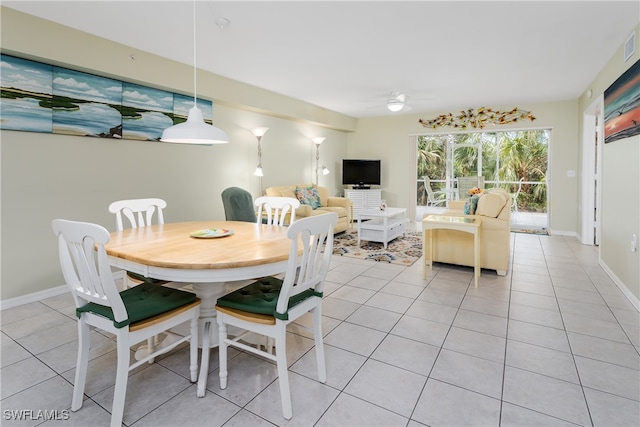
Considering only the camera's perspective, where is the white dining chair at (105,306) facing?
facing away from the viewer and to the right of the viewer

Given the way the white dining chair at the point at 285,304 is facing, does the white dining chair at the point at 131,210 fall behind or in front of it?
in front

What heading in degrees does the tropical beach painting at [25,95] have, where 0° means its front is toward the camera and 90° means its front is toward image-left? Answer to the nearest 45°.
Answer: approximately 315°

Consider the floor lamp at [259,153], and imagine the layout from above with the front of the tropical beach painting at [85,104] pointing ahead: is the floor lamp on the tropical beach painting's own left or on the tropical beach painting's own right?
on the tropical beach painting's own left

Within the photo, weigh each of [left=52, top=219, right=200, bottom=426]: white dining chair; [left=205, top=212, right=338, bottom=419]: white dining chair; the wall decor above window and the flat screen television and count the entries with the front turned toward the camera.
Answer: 2

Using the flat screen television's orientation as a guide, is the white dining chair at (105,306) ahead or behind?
ahead

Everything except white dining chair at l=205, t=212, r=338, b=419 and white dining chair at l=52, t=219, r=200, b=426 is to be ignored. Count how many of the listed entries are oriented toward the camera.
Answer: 0

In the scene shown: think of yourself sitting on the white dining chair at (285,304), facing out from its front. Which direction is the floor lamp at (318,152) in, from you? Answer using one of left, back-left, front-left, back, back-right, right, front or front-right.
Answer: front-right

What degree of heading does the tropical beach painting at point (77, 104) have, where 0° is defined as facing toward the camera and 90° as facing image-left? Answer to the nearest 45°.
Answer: approximately 315°

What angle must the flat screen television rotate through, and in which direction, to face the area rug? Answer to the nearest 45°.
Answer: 0° — it already faces it

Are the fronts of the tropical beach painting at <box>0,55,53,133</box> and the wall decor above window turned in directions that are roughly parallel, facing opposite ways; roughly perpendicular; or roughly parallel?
roughly perpendicular

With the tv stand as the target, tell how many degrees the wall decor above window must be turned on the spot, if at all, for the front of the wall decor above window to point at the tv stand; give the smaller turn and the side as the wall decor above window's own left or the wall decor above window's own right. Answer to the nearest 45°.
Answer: approximately 90° to the wall decor above window's own right

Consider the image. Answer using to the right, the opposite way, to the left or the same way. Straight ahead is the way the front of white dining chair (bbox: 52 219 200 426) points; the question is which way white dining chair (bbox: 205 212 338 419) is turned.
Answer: to the left

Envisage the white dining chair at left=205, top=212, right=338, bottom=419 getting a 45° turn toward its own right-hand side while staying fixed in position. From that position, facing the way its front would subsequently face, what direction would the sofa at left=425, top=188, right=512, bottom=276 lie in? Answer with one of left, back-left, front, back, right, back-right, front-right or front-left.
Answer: front-right

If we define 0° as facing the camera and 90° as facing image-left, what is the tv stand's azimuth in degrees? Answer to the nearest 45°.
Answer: approximately 0°

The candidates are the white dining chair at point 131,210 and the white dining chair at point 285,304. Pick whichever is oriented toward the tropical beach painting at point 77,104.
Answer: the white dining chair at point 285,304
